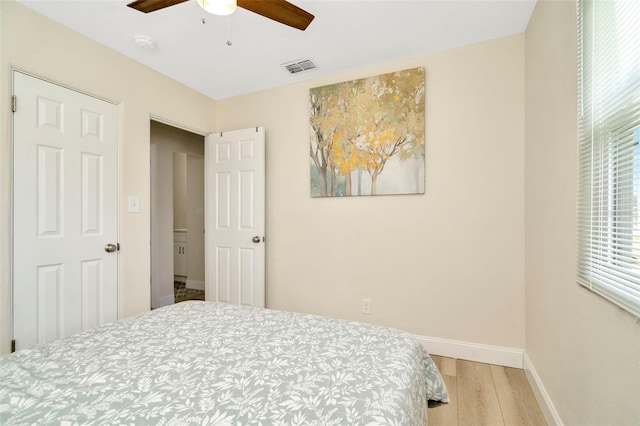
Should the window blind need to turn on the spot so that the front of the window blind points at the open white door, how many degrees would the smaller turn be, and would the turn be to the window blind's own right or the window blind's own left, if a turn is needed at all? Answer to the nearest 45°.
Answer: approximately 45° to the window blind's own right

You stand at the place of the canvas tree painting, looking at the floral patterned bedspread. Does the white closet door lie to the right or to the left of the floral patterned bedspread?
right

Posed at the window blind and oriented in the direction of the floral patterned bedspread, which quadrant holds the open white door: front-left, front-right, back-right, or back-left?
front-right

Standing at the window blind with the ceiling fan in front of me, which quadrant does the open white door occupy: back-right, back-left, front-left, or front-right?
front-right

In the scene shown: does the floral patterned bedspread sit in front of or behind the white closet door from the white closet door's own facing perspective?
in front

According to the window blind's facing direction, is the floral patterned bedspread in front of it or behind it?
in front

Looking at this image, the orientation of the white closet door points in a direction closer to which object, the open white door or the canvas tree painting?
the canvas tree painting

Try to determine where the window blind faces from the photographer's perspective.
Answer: facing the viewer and to the left of the viewer

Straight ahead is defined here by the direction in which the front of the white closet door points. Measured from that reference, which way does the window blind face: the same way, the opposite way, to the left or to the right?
the opposite way

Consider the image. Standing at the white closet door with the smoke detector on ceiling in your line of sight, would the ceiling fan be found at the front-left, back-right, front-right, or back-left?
front-right

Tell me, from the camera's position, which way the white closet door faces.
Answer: facing the viewer and to the right of the viewer

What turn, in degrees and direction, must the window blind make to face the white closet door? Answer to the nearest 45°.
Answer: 0° — it already faces it

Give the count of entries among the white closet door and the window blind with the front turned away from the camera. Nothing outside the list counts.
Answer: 0

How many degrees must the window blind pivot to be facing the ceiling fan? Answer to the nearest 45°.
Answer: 0° — it already faces it
